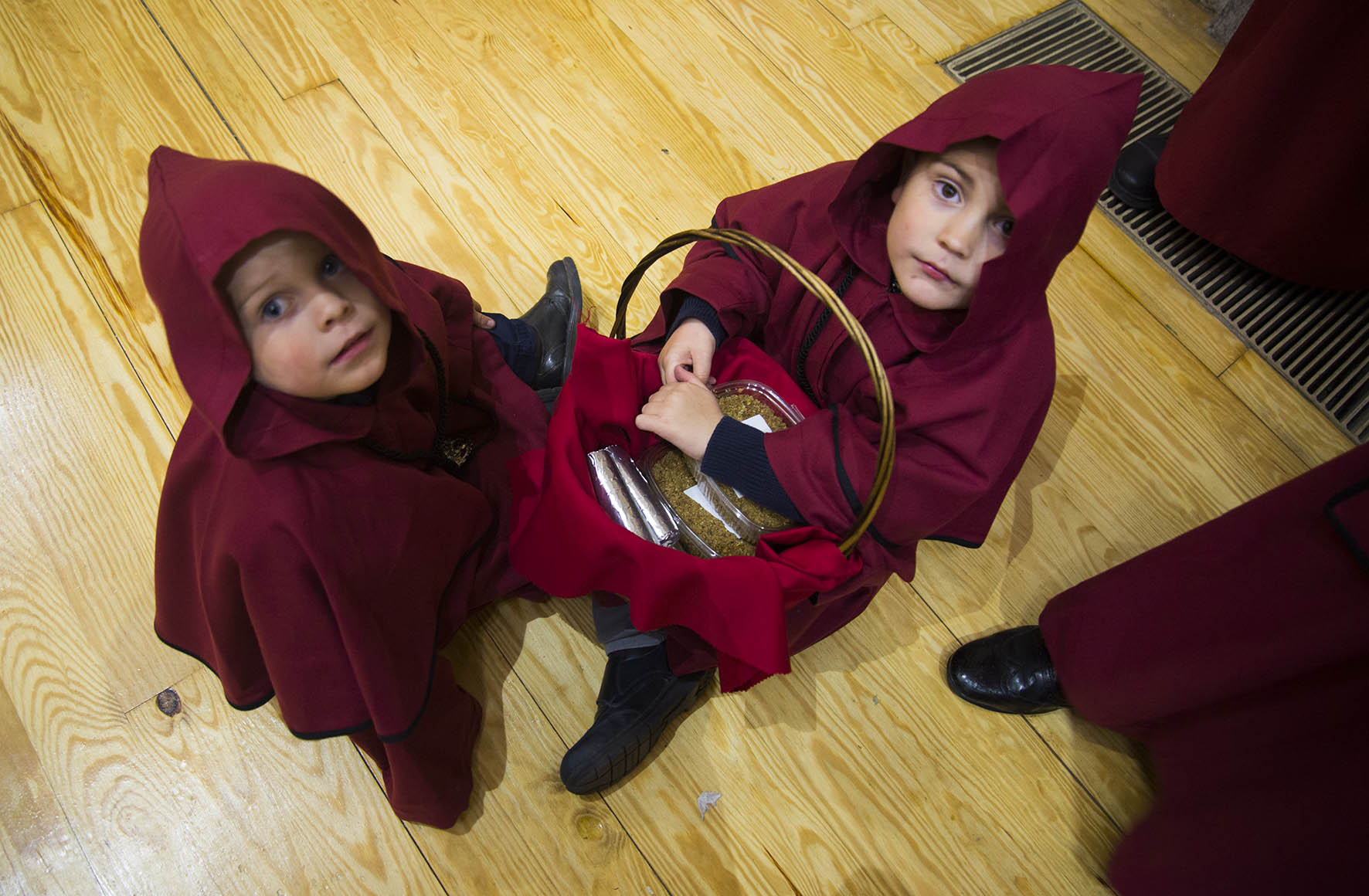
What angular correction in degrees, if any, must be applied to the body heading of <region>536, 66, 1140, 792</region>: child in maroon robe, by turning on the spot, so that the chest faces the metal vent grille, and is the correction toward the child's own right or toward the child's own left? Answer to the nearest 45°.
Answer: approximately 180°

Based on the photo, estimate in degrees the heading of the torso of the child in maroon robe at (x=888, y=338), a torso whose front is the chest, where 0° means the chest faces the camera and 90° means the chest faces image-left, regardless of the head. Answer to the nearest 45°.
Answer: approximately 45°
